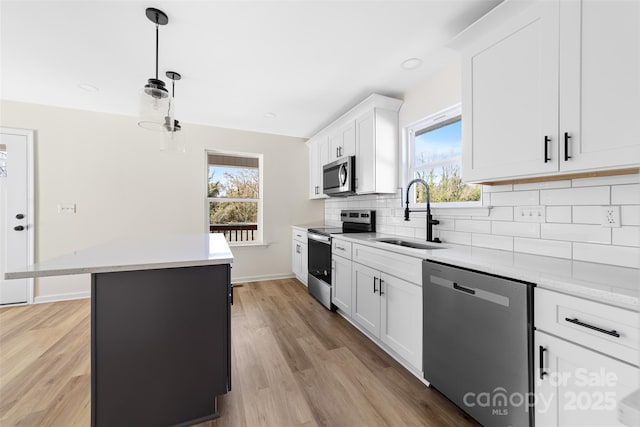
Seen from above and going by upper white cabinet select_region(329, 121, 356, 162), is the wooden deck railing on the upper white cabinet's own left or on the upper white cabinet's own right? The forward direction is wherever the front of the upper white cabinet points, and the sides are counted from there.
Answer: on the upper white cabinet's own right

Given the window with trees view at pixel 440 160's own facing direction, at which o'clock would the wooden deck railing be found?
The wooden deck railing is roughly at 2 o'clock from the window with trees view.

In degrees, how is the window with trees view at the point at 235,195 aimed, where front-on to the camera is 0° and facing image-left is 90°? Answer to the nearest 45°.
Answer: approximately 0°

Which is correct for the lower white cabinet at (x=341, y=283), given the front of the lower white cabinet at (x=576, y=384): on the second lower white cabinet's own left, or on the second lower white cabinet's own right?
on the second lower white cabinet's own right

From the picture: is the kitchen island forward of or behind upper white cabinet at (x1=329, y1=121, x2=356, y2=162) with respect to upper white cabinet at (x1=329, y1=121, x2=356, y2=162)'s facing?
forward

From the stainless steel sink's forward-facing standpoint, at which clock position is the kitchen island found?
The kitchen island is roughly at 12 o'clock from the stainless steel sink.
